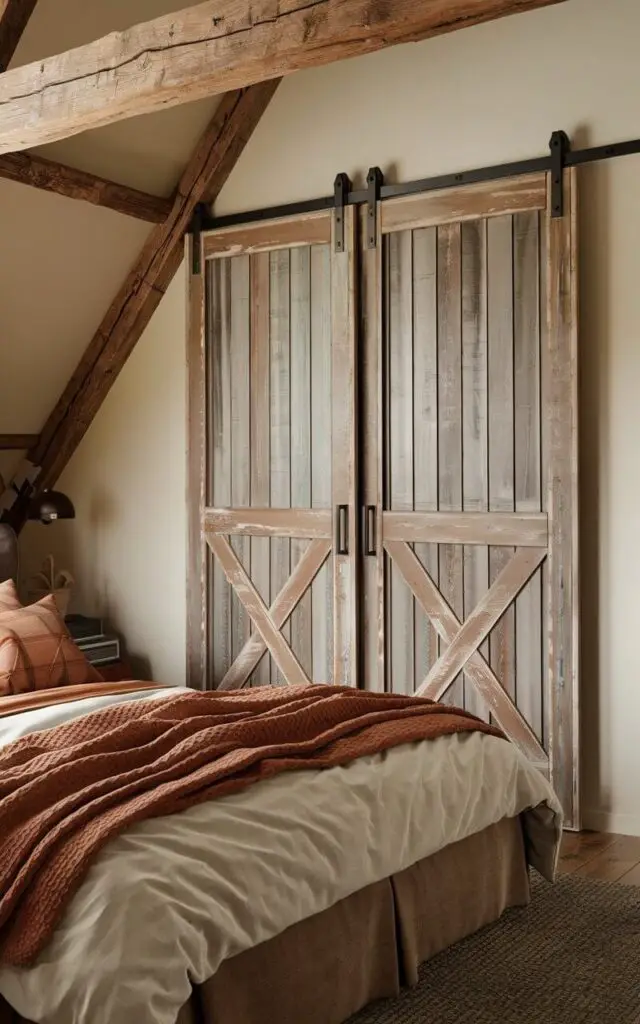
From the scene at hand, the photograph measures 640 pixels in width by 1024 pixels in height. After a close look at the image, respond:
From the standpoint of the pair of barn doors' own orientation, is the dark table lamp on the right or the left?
on its right

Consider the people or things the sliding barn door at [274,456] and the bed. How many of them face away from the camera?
0

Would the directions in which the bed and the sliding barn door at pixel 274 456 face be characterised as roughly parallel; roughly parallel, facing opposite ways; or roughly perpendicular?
roughly perpendicular

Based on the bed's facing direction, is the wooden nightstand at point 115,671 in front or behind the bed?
behind

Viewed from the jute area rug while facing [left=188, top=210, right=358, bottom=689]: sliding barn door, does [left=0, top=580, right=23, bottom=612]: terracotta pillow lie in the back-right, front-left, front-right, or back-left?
front-left

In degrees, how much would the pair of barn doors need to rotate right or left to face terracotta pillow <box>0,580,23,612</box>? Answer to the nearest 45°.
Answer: approximately 45° to its right

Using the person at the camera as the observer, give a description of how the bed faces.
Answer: facing the viewer and to the right of the viewer

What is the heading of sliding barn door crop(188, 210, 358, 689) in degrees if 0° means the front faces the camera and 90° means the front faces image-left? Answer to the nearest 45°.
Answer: approximately 45°

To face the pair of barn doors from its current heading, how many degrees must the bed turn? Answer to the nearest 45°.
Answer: approximately 135° to its left

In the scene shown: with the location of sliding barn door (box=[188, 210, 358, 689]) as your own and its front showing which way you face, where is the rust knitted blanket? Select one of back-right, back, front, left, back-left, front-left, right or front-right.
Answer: front-left

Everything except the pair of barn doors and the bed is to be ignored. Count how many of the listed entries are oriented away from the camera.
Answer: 0

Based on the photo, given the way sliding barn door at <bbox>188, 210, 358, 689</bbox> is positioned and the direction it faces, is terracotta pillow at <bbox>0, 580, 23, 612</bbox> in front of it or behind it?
in front
